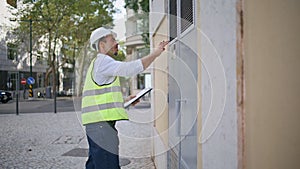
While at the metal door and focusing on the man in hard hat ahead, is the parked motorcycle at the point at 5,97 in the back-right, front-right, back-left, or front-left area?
front-right

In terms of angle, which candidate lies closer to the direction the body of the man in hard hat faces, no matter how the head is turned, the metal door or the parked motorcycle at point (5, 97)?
the metal door

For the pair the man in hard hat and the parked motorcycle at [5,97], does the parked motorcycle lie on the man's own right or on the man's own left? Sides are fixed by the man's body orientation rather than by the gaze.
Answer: on the man's own left

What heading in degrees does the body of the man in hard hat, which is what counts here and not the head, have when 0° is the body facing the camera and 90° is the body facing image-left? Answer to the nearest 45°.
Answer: approximately 270°

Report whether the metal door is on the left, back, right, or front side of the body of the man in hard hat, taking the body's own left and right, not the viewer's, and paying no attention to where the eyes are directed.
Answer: front

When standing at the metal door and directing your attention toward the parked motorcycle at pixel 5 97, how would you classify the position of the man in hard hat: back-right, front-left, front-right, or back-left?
front-left

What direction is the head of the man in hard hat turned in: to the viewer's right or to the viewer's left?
to the viewer's right
